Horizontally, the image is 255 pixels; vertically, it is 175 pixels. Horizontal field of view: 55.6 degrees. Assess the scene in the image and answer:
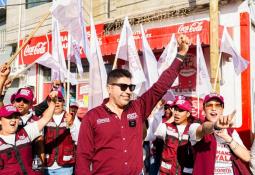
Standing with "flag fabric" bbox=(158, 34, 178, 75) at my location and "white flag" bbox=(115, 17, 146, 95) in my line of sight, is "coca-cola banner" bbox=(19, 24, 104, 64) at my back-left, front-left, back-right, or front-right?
front-right

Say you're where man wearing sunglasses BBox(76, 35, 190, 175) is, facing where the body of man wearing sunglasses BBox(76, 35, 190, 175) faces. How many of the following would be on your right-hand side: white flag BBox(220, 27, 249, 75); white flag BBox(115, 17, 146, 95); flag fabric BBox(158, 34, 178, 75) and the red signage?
0

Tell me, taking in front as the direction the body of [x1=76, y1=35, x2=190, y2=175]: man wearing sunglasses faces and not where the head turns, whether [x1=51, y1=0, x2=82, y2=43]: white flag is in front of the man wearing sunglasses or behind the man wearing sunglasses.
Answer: behind

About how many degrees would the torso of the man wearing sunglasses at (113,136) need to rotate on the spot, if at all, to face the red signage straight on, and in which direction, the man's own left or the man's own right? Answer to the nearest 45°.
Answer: approximately 135° to the man's own left

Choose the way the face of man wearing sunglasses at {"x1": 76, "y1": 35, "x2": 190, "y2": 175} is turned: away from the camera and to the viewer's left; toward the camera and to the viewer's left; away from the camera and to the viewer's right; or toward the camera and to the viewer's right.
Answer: toward the camera and to the viewer's right

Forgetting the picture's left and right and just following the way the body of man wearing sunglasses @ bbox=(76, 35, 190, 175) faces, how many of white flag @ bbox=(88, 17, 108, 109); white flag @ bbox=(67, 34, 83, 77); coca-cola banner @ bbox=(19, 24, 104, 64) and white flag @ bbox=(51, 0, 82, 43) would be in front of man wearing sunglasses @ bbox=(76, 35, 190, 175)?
0

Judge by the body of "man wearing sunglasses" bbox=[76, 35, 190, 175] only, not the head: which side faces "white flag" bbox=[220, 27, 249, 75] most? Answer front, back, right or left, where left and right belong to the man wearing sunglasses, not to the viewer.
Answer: left

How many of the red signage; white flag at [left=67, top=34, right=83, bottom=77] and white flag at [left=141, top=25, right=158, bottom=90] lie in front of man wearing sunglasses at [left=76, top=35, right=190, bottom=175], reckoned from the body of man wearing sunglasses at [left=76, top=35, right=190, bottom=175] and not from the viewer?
0

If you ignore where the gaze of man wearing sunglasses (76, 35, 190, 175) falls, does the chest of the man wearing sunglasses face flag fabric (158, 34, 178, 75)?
no

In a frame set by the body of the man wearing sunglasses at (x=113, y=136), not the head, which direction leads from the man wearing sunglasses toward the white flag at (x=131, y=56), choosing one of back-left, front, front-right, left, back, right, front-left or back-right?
back-left

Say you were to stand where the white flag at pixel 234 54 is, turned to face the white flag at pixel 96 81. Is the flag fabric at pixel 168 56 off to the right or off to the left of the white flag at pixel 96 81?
right

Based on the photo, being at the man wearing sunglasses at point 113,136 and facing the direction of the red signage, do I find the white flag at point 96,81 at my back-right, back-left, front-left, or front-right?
front-left

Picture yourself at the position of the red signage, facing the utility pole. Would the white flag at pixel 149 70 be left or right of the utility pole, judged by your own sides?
right

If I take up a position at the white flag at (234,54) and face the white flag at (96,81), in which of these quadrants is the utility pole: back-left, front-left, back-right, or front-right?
front-right
